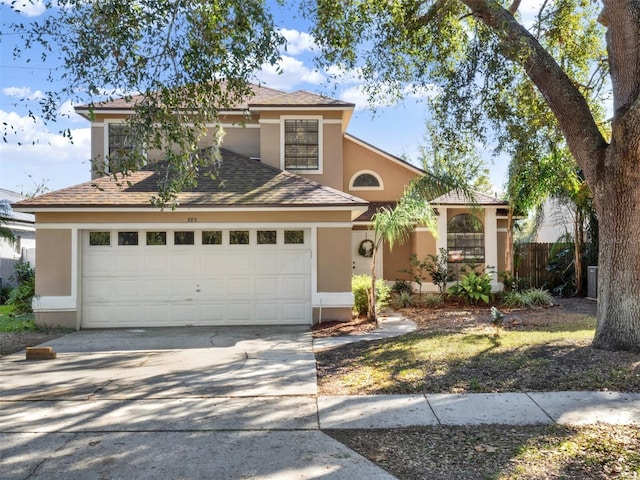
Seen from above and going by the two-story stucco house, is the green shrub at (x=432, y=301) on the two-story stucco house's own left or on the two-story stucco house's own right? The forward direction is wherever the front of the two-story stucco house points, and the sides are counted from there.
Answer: on the two-story stucco house's own left

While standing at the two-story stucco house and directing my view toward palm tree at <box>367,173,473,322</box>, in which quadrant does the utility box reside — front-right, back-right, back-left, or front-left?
front-left

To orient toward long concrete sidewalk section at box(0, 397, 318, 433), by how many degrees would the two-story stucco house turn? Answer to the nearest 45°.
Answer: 0° — it already faces it

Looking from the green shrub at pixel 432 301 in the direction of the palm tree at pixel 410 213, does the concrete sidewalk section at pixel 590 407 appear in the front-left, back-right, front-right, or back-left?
front-left

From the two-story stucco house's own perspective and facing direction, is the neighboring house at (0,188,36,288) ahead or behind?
behind

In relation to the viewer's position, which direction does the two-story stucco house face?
facing the viewer

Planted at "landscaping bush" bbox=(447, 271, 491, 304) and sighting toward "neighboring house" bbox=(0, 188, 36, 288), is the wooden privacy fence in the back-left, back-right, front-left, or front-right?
back-right

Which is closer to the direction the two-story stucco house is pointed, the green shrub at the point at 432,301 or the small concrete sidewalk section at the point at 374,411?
the small concrete sidewalk section

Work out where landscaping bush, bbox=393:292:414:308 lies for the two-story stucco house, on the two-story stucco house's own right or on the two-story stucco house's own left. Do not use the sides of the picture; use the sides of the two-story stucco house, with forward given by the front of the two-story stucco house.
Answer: on the two-story stucco house's own left

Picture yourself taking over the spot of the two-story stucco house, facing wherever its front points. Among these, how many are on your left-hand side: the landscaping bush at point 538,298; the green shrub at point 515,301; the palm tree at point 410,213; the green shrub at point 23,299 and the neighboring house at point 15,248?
3

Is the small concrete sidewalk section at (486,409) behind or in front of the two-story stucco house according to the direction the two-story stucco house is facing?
in front

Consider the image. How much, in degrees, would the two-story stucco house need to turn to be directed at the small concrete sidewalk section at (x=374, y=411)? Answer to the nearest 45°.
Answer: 0° — it already faces it

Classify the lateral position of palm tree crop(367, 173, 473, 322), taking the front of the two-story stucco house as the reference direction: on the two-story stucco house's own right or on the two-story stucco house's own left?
on the two-story stucco house's own left

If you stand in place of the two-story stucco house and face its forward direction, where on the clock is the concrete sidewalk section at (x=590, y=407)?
The concrete sidewalk section is roughly at 11 o'clock from the two-story stucco house.
